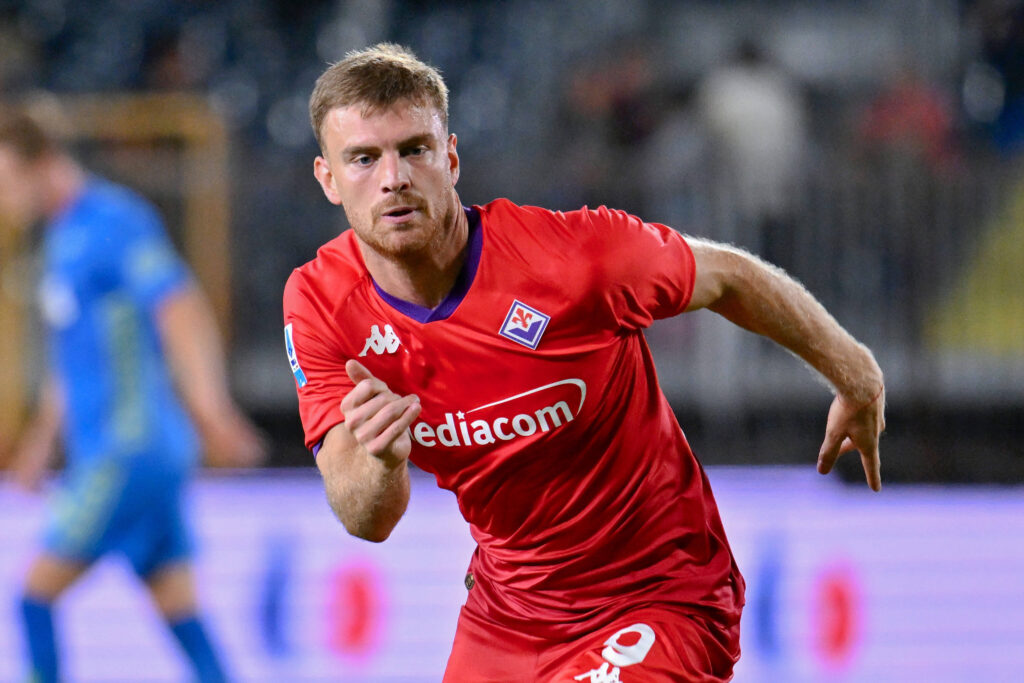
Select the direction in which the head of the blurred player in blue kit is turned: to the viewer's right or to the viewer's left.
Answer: to the viewer's left

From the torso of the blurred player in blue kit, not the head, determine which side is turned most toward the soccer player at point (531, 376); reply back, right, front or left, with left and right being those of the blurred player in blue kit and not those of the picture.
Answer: left

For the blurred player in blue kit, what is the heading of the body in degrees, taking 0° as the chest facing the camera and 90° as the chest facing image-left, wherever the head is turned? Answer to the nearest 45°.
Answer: approximately 90°
